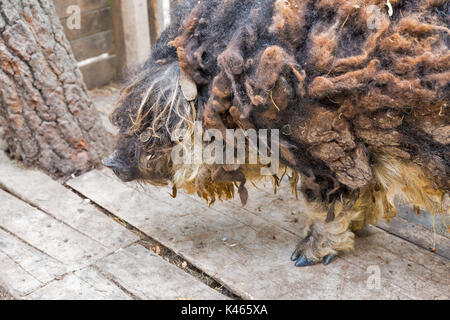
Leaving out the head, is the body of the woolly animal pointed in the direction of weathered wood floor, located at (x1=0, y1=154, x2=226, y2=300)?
yes

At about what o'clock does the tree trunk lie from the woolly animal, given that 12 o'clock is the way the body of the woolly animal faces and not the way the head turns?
The tree trunk is roughly at 1 o'clock from the woolly animal.

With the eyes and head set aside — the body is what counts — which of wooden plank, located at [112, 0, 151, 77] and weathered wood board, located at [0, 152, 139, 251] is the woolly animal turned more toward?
the weathered wood board

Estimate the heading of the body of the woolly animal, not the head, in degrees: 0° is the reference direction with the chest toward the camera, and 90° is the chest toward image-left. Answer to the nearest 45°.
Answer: approximately 90°

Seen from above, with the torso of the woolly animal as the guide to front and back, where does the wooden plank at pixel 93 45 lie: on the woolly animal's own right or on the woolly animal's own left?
on the woolly animal's own right

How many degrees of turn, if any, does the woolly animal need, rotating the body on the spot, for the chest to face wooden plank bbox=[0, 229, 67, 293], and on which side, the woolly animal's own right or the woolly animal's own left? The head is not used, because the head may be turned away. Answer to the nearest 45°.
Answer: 0° — it already faces it

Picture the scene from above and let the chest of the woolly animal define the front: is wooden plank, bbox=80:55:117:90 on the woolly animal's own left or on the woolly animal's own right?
on the woolly animal's own right
